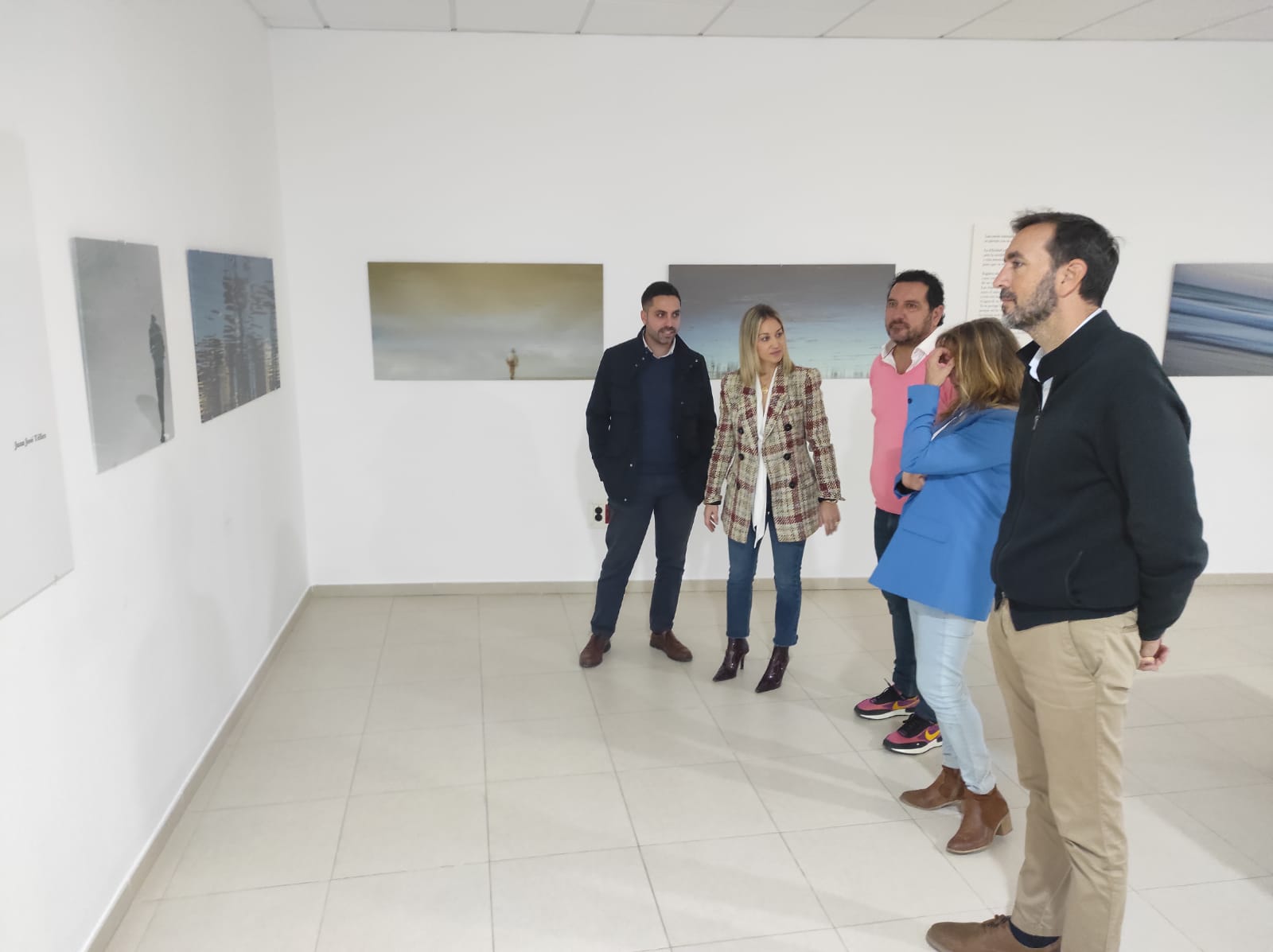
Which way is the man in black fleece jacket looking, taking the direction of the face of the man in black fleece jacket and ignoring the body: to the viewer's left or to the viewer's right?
to the viewer's left

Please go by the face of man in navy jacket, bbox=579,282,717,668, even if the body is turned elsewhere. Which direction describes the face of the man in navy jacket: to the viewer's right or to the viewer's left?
to the viewer's right

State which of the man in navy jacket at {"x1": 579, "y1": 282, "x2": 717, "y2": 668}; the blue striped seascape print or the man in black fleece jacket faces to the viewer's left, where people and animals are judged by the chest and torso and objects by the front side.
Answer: the man in black fleece jacket

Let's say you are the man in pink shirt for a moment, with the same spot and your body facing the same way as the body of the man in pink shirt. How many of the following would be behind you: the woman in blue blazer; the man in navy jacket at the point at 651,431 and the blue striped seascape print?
1

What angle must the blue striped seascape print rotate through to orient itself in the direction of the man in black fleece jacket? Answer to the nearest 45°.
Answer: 0° — it already faces them

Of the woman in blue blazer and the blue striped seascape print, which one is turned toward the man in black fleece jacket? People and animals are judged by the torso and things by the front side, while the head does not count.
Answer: the blue striped seascape print

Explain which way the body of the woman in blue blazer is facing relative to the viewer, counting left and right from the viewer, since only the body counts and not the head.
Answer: facing to the left of the viewer

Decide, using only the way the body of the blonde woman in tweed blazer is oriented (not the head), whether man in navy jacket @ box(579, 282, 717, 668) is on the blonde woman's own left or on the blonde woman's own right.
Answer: on the blonde woman's own right

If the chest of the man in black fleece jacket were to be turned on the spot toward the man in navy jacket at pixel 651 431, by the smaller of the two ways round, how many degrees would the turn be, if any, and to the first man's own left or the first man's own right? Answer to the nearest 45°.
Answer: approximately 45° to the first man's own right

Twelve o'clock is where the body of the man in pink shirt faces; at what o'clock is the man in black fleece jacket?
The man in black fleece jacket is roughly at 10 o'clock from the man in pink shirt.

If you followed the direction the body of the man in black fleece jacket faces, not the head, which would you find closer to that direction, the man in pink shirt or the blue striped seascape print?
the man in pink shirt

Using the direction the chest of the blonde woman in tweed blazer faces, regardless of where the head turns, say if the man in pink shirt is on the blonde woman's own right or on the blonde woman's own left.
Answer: on the blonde woman's own left

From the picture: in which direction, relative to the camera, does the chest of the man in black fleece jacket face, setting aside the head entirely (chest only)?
to the viewer's left
